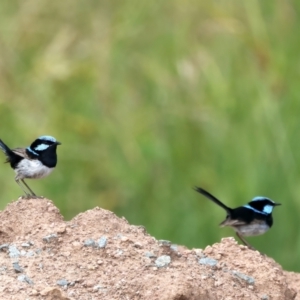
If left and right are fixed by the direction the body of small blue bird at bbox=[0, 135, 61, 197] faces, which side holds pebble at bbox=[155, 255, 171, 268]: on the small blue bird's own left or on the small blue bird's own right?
on the small blue bird's own right

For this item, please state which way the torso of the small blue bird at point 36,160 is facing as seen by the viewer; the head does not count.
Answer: to the viewer's right

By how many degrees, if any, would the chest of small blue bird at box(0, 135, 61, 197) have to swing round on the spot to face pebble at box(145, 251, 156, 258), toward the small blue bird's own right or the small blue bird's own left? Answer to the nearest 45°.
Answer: approximately 45° to the small blue bird's own right

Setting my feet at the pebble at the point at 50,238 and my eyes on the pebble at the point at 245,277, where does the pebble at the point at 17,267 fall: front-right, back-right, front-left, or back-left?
back-right

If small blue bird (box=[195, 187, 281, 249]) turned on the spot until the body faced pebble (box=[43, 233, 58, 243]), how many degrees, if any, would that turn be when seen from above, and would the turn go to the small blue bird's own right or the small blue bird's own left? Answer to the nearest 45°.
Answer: approximately 135° to the small blue bird's own right

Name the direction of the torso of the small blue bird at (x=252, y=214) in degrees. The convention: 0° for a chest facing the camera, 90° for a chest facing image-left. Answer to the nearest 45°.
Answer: approximately 270°

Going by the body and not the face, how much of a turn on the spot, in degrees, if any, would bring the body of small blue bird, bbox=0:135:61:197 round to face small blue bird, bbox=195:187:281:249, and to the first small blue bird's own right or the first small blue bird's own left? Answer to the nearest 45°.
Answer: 0° — it already faces it

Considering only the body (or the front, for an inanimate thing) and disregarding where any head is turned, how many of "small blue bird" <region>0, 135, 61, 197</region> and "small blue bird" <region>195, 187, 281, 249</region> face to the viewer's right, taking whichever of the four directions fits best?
2

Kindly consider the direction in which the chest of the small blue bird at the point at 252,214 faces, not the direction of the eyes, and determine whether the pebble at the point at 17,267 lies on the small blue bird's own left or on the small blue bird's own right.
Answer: on the small blue bird's own right
